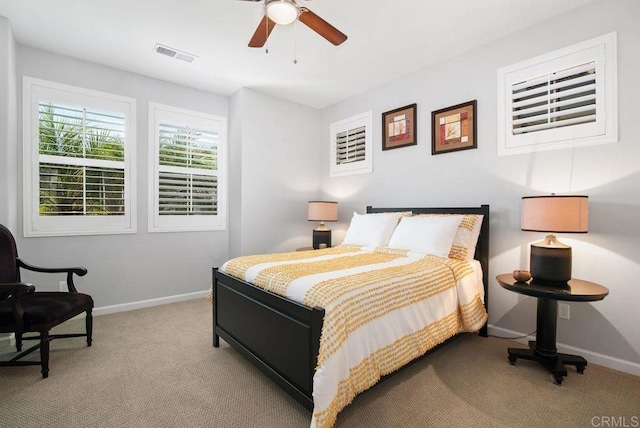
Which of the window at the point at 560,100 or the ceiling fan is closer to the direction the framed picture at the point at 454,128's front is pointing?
the ceiling fan

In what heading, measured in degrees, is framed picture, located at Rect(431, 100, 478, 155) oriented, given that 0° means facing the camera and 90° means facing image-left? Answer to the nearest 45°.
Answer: approximately 45°

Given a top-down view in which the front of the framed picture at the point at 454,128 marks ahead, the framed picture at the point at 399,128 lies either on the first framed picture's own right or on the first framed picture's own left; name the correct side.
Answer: on the first framed picture's own right

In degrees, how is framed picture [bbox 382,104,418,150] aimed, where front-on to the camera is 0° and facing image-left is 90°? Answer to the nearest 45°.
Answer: approximately 45°

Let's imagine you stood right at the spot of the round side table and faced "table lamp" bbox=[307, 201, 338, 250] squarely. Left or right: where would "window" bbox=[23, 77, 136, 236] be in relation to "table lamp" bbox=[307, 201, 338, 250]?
left

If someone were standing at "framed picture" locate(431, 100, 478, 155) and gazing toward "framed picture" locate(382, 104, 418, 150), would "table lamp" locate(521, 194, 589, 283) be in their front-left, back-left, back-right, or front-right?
back-left

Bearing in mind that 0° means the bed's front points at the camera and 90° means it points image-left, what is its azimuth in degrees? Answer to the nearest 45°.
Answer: approximately 45°

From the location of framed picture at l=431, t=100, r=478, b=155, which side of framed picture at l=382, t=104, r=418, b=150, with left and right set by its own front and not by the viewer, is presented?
left

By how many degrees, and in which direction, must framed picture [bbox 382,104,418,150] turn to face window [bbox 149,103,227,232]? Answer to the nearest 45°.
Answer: approximately 45° to its right
